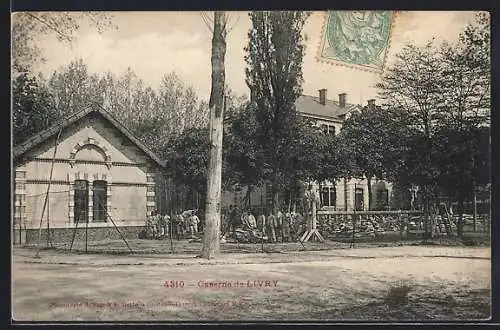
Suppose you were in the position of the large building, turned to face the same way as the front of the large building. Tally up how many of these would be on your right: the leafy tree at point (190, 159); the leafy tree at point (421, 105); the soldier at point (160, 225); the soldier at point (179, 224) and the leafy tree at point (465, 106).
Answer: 3

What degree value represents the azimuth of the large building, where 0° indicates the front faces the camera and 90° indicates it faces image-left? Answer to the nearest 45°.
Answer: approximately 0°

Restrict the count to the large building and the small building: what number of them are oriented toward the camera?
2

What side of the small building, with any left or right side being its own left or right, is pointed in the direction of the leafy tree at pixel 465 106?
left

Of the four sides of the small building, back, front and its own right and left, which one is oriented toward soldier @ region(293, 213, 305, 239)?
left
